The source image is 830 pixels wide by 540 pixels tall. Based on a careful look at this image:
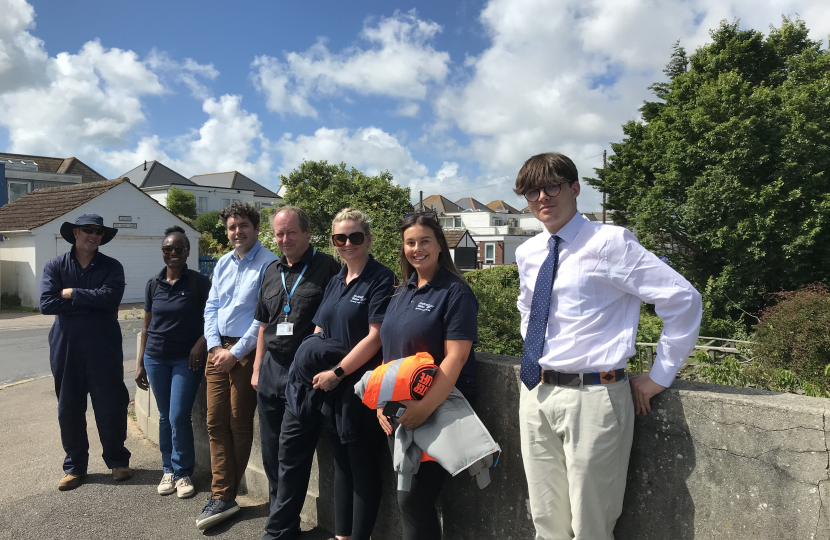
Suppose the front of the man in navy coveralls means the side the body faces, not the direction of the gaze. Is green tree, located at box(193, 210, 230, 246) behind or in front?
behind

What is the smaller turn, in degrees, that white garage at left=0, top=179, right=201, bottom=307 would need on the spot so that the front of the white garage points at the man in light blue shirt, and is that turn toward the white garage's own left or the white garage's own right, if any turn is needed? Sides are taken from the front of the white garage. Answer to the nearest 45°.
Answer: approximately 45° to the white garage's own right

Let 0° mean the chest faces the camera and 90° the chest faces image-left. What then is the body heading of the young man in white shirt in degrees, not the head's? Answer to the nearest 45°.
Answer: approximately 45°

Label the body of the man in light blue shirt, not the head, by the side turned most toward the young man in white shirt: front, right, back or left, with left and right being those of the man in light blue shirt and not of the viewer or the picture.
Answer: left

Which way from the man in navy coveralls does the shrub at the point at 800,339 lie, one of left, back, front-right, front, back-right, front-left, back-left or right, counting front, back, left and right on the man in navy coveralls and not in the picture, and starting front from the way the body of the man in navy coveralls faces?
left

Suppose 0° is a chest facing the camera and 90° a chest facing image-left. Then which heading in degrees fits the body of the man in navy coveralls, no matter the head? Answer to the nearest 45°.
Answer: approximately 0°

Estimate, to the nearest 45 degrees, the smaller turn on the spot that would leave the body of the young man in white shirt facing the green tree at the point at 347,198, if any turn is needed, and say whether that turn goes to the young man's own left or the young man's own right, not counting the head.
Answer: approximately 90° to the young man's own right

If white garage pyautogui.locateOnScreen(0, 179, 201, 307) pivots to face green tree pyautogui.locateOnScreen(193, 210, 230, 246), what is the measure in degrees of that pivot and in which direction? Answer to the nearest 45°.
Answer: approximately 90° to its left

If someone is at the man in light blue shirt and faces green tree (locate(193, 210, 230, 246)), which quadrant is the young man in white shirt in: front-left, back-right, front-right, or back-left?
back-right

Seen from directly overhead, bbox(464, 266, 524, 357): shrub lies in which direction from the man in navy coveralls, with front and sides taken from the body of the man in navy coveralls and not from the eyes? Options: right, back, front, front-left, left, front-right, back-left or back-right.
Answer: left
